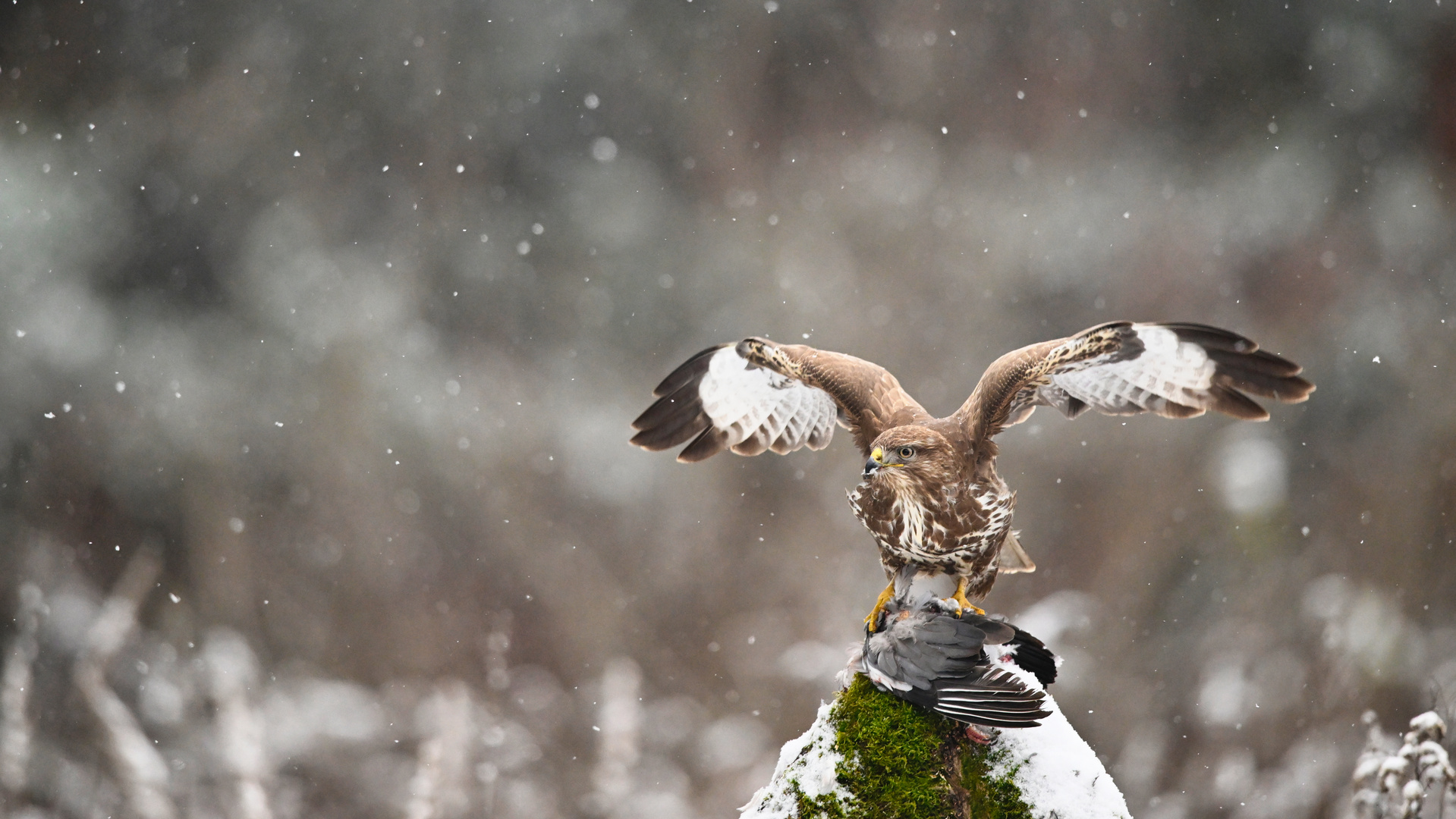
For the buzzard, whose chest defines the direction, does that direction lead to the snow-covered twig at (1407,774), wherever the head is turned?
no

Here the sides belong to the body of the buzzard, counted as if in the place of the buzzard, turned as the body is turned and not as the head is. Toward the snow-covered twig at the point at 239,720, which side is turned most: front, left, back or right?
right

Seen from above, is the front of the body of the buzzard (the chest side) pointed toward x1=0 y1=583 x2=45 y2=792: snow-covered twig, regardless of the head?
no

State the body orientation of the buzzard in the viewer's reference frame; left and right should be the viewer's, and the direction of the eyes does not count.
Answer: facing the viewer and to the left of the viewer

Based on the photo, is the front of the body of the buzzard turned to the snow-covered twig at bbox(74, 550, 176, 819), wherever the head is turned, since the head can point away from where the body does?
no

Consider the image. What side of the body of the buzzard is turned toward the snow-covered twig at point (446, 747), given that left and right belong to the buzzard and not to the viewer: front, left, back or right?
right

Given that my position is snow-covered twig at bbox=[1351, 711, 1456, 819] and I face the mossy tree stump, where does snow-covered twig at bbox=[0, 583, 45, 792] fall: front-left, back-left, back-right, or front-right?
front-right

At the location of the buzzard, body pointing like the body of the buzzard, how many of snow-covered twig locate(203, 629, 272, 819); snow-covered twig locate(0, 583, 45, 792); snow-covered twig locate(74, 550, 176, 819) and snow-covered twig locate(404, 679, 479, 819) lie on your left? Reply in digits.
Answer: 0
